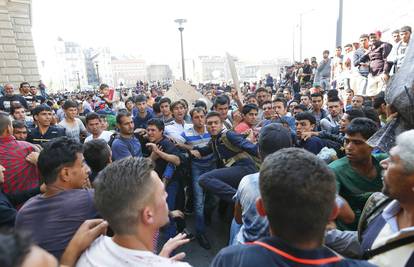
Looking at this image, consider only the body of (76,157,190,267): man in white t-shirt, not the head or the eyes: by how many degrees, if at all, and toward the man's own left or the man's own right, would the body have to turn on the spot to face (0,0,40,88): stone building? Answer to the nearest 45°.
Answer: approximately 45° to the man's own left

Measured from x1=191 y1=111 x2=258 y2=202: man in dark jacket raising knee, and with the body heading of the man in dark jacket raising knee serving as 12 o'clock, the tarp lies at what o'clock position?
The tarp is roughly at 9 o'clock from the man in dark jacket raising knee.

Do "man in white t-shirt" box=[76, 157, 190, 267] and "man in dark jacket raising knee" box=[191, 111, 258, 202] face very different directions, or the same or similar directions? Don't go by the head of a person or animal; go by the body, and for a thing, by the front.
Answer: very different directions

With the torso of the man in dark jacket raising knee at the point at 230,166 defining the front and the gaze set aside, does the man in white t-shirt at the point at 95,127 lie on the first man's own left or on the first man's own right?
on the first man's own right

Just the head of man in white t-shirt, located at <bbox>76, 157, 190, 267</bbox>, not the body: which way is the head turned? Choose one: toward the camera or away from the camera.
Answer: away from the camera

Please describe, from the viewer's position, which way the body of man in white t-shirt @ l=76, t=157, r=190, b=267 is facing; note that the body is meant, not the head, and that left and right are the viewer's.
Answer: facing away from the viewer and to the right of the viewer

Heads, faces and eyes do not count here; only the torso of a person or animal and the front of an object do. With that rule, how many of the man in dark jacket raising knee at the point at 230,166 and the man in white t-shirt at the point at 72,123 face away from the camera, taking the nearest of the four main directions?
0

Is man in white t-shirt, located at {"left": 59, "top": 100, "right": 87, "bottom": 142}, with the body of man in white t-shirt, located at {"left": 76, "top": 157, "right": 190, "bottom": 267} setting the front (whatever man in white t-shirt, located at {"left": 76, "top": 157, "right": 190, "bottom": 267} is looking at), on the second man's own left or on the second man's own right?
on the second man's own left

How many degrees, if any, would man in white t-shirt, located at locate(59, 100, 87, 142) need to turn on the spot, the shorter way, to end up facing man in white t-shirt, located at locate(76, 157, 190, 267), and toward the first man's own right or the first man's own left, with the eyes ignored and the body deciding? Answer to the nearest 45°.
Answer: approximately 45° to the first man's own right

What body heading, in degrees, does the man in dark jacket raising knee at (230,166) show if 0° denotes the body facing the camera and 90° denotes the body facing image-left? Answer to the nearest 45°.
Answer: approximately 45°

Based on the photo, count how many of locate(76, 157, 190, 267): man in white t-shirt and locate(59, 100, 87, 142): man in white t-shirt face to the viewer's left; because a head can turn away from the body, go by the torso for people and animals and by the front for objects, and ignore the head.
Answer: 0
